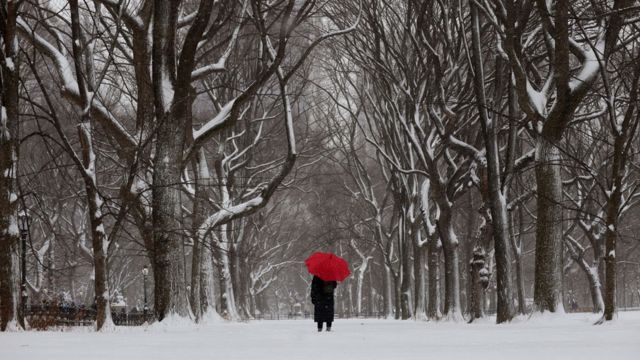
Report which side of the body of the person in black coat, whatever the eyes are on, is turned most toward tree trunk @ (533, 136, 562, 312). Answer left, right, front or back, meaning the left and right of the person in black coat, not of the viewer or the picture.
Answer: right

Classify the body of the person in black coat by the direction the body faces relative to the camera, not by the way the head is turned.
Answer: away from the camera

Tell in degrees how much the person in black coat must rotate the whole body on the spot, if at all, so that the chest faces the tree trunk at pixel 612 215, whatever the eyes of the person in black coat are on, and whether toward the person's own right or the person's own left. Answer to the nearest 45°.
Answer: approximately 90° to the person's own right

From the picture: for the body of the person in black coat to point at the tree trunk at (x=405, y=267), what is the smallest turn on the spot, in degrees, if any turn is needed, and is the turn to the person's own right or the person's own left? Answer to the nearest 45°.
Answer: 0° — they already face it

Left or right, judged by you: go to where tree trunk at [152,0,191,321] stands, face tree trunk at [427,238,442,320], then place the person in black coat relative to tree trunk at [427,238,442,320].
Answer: right

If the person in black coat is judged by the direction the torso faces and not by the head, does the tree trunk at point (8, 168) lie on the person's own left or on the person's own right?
on the person's own left

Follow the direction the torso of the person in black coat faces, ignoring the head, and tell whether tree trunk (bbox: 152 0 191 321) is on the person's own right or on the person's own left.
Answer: on the person's own left
